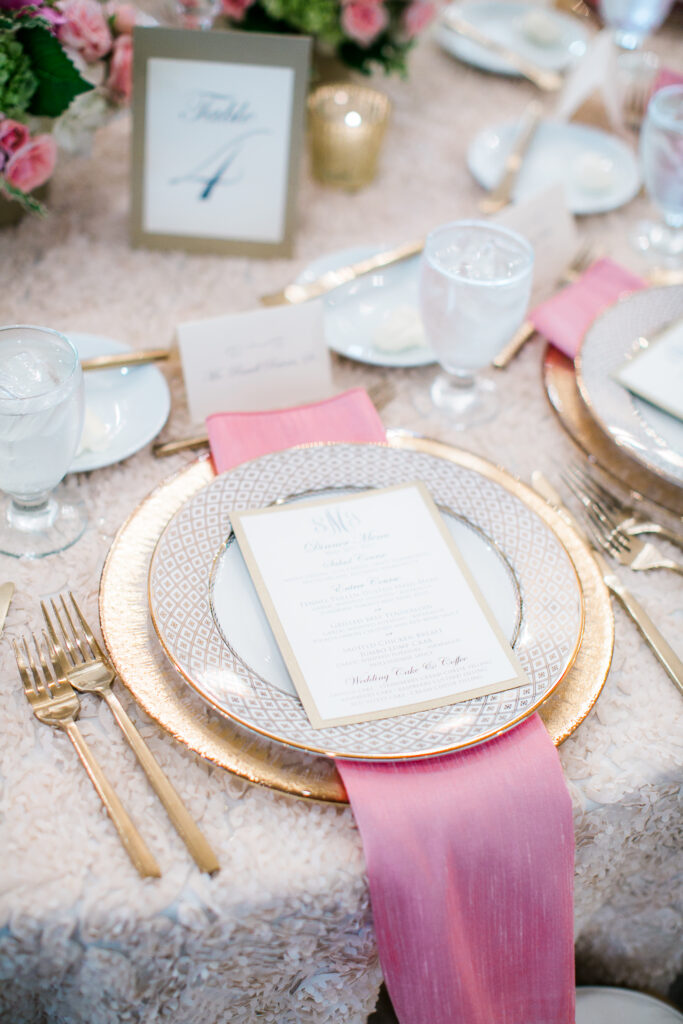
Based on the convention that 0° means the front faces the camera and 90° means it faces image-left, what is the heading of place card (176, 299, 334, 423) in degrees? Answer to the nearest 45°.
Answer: approximately 0°

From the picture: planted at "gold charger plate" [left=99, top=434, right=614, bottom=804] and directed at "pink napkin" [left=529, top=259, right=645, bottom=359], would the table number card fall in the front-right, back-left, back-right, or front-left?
front-left

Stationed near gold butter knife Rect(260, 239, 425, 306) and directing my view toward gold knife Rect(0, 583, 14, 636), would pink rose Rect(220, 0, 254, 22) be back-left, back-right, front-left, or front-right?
back-right

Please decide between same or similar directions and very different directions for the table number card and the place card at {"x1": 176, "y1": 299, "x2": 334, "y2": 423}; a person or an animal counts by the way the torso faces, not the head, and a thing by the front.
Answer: same or similar directions

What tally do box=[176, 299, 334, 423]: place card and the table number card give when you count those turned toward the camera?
2

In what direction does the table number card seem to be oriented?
toward the camera

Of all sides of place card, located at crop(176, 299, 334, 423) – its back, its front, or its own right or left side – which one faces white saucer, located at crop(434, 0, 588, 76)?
back
